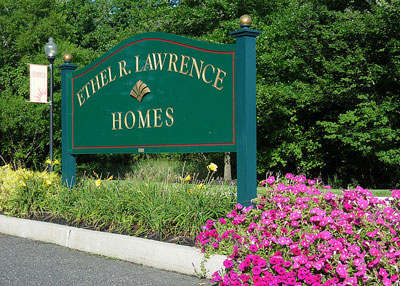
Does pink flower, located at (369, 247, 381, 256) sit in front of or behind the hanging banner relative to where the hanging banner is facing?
in front

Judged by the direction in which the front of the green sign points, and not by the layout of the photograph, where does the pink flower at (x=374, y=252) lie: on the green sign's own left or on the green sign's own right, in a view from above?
on the green sign's own left

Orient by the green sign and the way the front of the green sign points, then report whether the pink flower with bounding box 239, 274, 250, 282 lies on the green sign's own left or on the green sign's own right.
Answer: on the green sign's own left

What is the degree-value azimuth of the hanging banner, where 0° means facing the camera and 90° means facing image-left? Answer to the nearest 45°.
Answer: approximately 0°

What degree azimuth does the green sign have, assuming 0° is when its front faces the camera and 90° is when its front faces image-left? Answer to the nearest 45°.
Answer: approximately 45°

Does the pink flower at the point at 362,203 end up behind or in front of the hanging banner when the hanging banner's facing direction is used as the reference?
in front

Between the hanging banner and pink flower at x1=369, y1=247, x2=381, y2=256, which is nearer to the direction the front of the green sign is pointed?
the pink flower
